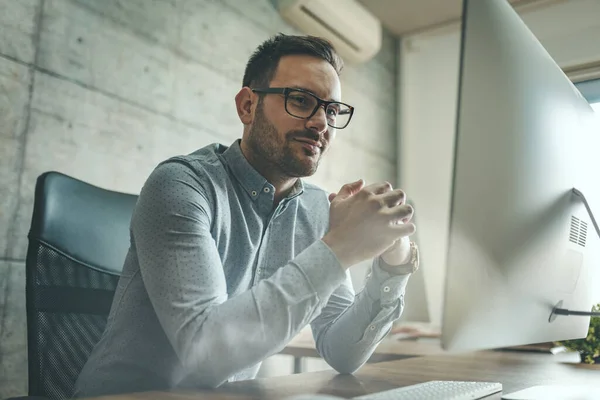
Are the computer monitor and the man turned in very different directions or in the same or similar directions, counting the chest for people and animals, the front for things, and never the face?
very different directions

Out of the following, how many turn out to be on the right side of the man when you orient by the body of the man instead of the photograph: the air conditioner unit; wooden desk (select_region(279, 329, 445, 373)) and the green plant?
0

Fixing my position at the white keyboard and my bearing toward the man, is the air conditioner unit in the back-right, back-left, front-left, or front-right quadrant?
front-right

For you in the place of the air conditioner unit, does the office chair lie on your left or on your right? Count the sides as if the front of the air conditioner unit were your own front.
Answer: on your right

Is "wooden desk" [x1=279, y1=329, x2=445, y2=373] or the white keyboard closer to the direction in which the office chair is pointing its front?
the white keyboard

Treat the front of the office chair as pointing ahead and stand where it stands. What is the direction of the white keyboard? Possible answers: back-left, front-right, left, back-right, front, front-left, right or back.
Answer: front

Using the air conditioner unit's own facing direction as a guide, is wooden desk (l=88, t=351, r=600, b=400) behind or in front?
in front

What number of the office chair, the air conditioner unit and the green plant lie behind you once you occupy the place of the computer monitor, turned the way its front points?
0

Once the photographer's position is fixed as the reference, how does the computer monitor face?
facing away from the viewer and to the left of the viewer

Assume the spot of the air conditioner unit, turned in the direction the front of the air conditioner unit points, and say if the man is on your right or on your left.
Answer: on your right

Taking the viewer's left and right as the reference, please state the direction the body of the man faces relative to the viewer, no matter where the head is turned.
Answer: facing the viewer and to the right of the viewer

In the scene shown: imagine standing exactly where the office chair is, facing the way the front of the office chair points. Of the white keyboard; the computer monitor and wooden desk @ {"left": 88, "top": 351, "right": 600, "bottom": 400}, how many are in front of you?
3

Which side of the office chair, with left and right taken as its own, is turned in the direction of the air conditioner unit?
left

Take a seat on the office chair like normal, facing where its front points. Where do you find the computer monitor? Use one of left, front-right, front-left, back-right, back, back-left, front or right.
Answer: front
